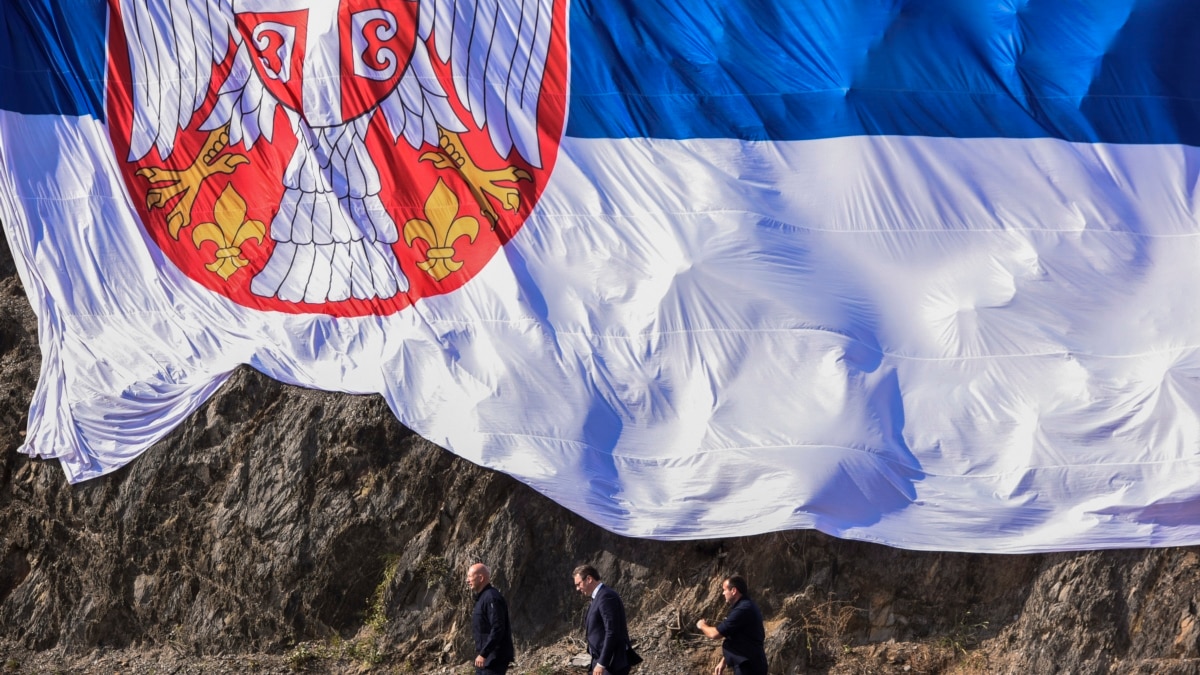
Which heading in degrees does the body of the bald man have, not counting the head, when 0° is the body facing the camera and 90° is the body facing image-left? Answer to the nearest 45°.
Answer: approximately 90°

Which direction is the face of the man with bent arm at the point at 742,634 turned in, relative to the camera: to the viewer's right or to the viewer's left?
to the viewer's left

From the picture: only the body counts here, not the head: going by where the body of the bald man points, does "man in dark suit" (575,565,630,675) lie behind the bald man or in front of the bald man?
behind

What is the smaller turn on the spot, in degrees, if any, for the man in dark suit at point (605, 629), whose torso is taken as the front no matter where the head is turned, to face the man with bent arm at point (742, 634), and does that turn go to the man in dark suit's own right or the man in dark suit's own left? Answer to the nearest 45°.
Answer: approximately 180°

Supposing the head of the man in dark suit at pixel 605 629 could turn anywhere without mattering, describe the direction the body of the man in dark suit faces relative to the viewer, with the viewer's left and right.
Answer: facing to the left of the viewer

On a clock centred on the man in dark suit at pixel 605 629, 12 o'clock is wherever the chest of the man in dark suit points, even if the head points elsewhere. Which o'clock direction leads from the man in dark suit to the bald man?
The bald man is roughly at 1 o'clock from the man in dark suit.
